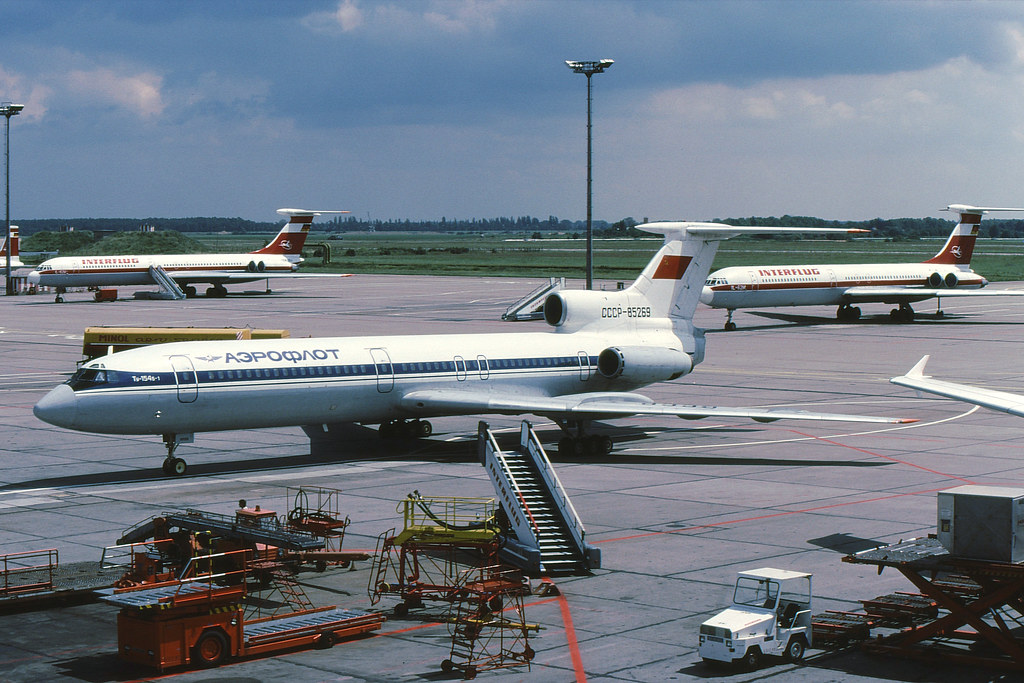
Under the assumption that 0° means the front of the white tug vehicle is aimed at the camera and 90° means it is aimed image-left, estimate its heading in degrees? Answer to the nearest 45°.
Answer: approximately 45°

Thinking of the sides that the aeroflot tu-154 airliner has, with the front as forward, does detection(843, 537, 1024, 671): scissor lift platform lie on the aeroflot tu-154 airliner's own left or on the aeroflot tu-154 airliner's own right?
on the aeroflot tu-154 airliner's own left

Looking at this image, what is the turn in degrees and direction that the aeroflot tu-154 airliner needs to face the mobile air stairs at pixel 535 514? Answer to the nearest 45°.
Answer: approximately 45° to its left

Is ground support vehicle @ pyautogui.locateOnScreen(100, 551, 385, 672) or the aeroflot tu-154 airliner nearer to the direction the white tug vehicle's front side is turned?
the ground support vehicle

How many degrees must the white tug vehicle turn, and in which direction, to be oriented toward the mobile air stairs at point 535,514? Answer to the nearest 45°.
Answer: approximately 90° to its right

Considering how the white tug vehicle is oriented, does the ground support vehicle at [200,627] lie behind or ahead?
ahead

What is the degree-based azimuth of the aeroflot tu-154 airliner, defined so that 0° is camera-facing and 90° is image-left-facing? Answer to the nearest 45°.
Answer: approximately 45°

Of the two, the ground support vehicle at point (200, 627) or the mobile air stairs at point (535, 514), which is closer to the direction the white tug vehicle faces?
the ground support vehicle

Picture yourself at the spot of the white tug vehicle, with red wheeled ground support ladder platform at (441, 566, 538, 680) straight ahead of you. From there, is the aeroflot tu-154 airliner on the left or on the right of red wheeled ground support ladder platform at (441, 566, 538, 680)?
right

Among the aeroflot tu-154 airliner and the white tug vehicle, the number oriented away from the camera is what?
0
